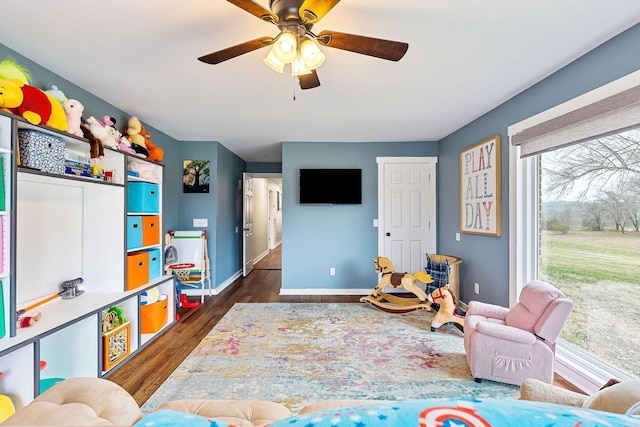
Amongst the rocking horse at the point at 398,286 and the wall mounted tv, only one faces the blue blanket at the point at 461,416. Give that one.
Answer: the wall mounted tv

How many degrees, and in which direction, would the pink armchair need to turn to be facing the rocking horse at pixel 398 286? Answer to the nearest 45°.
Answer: approximately 45° to its right

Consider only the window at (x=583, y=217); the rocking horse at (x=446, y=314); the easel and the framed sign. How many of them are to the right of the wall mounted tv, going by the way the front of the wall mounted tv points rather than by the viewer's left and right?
1

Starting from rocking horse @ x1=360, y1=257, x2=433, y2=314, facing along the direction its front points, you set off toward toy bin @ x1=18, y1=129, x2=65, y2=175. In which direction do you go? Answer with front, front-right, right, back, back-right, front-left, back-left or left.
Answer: front-left

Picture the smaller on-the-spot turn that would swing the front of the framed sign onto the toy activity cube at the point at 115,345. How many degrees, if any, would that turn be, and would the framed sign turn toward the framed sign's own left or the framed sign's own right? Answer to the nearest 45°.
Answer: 0° — it already faces it

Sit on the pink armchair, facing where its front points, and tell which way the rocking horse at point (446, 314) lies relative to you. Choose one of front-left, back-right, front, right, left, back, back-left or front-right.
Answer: front-right

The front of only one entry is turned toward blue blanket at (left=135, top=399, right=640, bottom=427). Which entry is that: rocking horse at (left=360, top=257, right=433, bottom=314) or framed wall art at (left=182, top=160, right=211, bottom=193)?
the framed wall art

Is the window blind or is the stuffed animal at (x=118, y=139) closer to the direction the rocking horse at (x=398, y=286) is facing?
the stuffed animal

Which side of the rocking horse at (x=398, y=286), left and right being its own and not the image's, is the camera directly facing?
left

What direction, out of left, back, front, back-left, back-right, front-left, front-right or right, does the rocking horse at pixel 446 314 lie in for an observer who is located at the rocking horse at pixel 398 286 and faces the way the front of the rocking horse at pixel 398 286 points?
back-left

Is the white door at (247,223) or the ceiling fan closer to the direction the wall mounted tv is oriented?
the ceiling fan

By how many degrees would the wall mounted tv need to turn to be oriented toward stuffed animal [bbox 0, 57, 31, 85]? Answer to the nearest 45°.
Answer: approximately 45° to its right

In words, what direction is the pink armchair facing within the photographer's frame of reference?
facing to the left of the viewer
